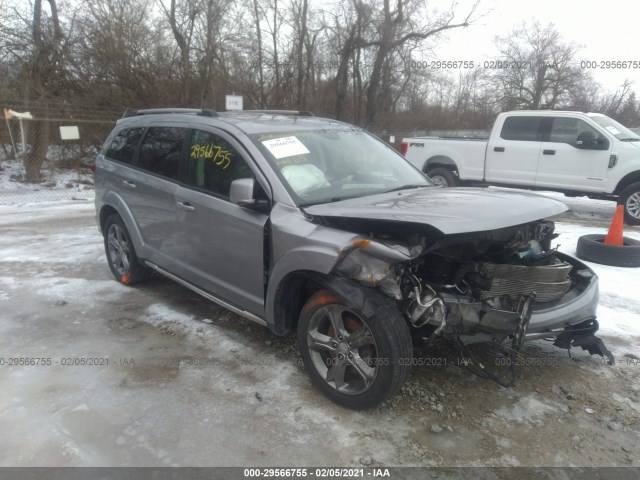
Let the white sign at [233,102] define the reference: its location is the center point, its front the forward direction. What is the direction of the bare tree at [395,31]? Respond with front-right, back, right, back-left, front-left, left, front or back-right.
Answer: back-left

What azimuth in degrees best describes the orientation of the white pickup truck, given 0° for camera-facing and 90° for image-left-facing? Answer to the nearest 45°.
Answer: approximately 315°

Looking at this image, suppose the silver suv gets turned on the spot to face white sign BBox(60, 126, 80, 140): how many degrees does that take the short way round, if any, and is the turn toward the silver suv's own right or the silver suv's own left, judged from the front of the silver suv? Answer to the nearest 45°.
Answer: approximately 180°

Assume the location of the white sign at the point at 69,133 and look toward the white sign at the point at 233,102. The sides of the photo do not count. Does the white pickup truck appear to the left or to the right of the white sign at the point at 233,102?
right

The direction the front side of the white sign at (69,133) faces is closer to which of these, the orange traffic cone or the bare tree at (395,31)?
the orange traffic cone

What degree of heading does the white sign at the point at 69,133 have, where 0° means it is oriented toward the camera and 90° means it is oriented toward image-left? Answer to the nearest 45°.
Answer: approximately 0°

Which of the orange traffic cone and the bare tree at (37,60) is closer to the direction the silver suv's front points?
the orange traffic cone

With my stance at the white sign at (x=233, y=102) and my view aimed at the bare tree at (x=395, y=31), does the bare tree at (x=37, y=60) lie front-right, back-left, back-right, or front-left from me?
back-left
